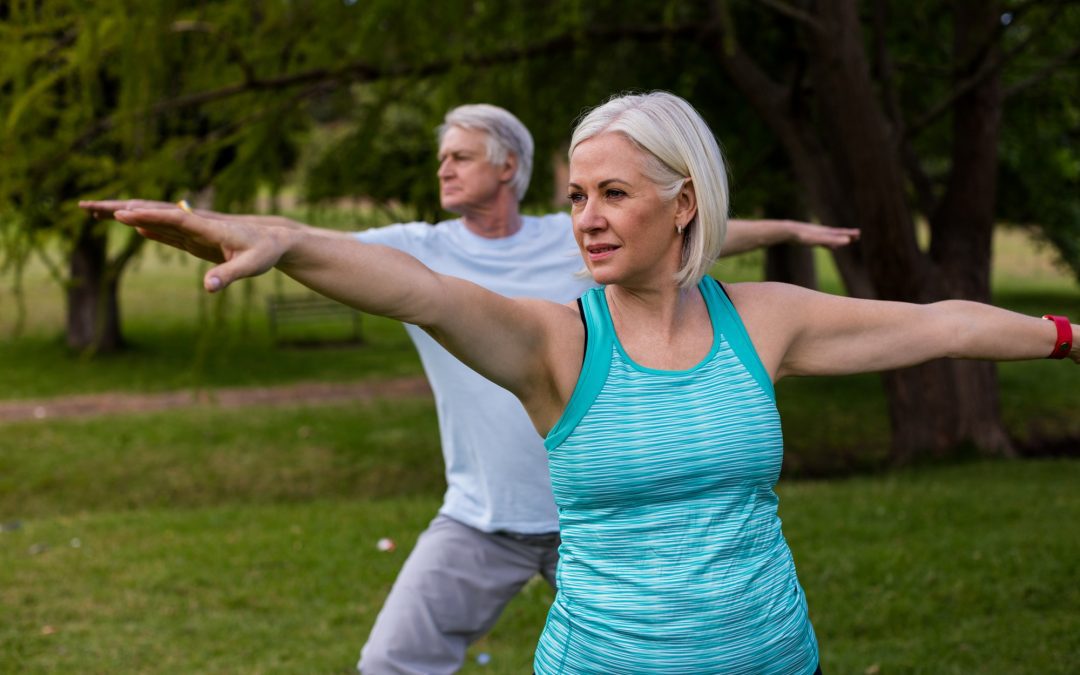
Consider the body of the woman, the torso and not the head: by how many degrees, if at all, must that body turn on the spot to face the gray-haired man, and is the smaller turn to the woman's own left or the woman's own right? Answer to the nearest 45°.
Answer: approximately 180°

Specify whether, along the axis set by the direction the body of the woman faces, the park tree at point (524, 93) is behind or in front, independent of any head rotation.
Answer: behind

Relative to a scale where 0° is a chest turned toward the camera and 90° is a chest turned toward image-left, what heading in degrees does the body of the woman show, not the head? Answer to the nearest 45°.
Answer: approximately 0°

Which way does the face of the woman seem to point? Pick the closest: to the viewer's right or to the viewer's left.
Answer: to the viewer's left

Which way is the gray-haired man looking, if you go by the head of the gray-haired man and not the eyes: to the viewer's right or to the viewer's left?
to the viewer's left
